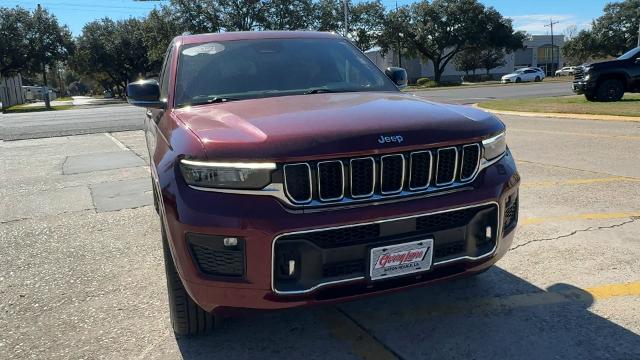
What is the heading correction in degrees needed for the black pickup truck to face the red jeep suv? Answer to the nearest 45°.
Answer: approximately 45° to its left

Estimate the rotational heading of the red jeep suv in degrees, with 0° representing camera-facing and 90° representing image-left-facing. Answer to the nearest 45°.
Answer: approximately 315°

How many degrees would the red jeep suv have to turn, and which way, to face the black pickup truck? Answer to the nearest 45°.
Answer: approximately 90° to its left

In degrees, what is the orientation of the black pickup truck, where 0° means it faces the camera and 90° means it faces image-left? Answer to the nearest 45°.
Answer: approximately 45°

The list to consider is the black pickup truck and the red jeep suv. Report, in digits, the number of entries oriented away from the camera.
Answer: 0
